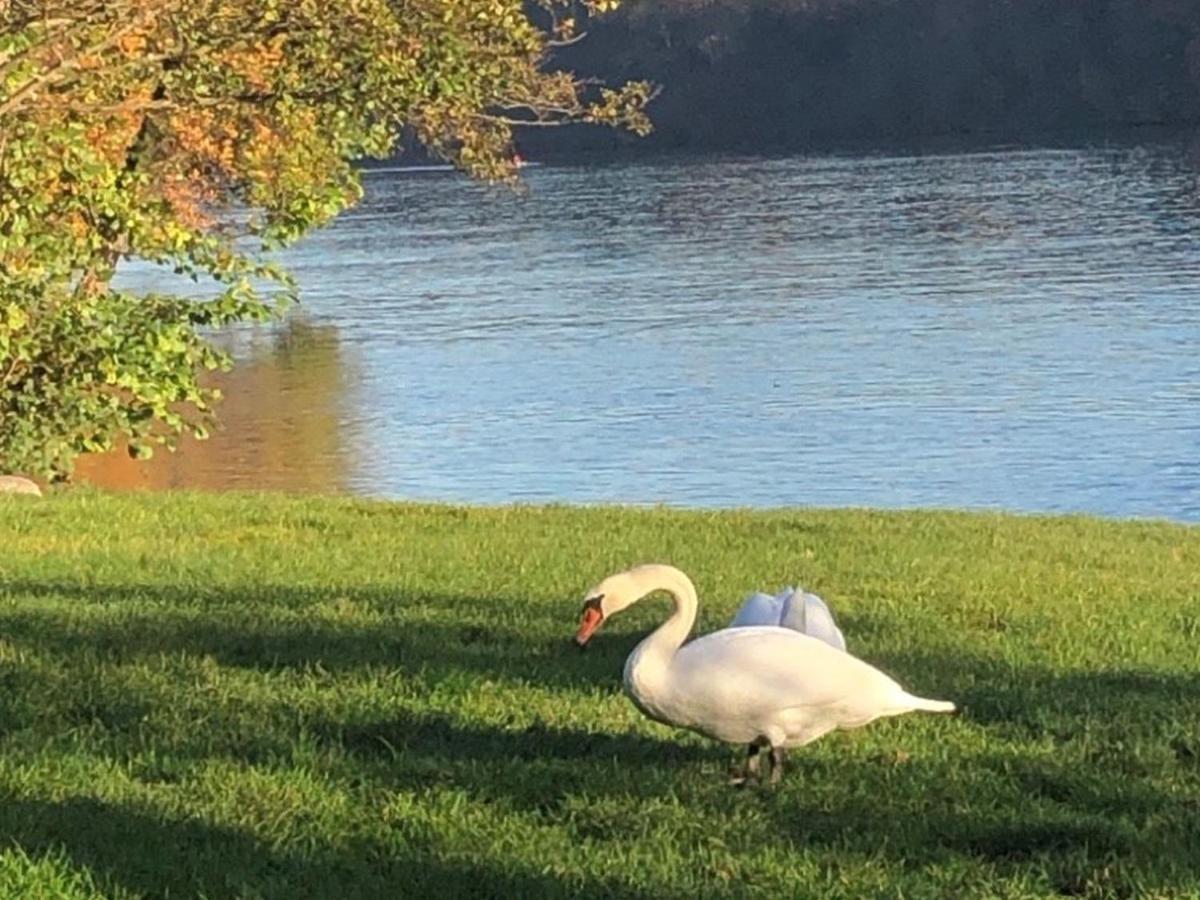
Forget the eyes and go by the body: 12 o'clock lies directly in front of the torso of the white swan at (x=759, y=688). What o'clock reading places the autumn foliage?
The autumn foliage is roughly at 2 o'clock from the white swan.

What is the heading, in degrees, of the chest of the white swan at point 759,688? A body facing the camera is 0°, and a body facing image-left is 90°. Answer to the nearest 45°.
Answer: approximately 90°

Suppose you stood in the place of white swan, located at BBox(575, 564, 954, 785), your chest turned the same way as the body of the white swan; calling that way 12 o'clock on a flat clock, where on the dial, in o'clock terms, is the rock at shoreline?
The rock at shoreline is roughly at 2 o'clock from the white swan.
